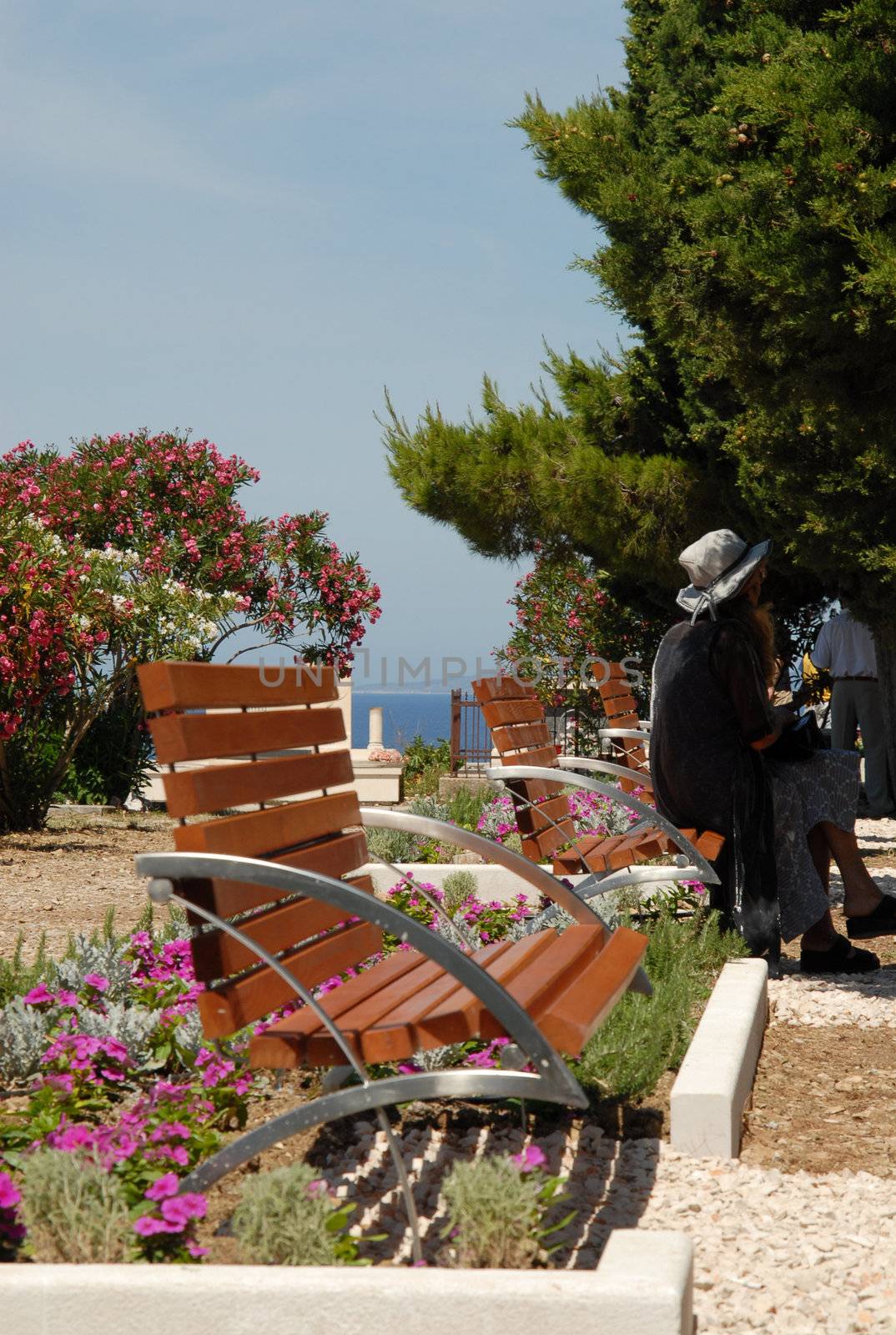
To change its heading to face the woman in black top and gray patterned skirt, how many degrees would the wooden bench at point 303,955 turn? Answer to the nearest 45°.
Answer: approximately 90° to its left

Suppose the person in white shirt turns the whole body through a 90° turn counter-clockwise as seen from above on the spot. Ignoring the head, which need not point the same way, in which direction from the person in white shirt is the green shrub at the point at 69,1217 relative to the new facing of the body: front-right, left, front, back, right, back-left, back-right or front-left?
left

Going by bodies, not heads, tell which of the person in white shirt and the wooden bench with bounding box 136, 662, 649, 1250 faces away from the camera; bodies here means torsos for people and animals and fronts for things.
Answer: the person in white shirt

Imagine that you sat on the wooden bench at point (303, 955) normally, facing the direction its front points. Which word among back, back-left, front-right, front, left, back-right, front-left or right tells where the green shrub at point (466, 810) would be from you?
back-left

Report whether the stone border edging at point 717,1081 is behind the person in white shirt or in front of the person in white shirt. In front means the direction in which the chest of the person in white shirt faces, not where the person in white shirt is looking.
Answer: behind

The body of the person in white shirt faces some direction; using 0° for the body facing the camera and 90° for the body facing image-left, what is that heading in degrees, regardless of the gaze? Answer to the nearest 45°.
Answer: approximately 180°

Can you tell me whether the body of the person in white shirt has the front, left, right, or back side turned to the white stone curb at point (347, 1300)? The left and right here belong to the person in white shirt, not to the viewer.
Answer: back

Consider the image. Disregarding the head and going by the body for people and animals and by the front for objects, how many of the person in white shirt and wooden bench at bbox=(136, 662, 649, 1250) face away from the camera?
1

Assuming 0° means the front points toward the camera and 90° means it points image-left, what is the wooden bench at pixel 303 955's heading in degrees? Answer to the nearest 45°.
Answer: approximately 315°

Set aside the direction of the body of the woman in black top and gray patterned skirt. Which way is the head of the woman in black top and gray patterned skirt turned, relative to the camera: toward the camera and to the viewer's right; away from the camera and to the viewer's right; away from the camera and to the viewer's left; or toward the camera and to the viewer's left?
away from the camera and to the viewer's right

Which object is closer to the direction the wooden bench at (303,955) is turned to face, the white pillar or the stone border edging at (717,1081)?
the stone border edging

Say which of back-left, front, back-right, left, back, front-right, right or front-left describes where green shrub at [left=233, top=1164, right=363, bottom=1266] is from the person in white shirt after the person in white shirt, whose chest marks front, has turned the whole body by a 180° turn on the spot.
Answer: front
